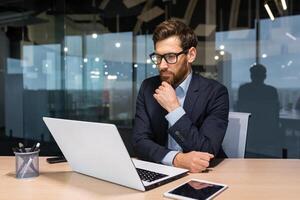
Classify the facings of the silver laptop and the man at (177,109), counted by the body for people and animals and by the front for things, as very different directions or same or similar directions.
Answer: very different directions

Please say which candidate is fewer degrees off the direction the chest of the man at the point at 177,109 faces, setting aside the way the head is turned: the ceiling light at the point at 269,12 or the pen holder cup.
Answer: the pen holder cup

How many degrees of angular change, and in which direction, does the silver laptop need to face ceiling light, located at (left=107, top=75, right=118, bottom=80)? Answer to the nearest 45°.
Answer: approximately 45° to its left

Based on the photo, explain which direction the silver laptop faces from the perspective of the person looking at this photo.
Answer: facing away from the viewer and to the right of the viewer

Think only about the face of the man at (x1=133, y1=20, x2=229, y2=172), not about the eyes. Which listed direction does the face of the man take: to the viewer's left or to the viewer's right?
to the viewer's left

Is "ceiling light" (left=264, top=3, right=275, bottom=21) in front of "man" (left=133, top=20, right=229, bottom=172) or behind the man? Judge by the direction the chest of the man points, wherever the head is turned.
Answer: behind

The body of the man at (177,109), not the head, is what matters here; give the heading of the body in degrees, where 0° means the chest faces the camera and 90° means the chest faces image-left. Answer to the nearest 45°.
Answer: approximately 45°
